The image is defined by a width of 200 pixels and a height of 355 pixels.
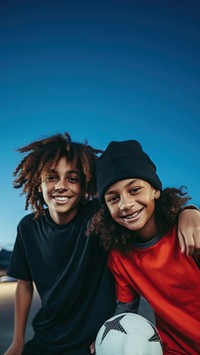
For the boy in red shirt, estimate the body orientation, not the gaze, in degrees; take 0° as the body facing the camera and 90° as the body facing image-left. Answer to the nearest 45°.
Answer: approximately 0°
